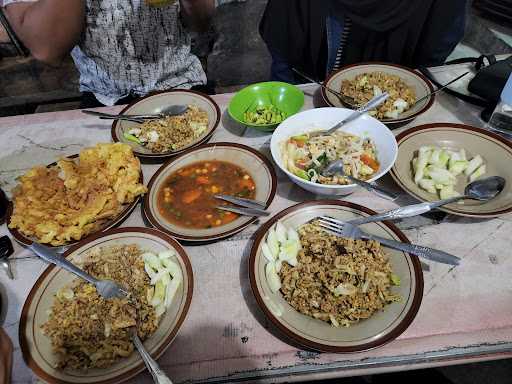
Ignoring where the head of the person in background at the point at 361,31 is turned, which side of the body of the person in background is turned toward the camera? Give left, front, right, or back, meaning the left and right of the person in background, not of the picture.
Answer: front

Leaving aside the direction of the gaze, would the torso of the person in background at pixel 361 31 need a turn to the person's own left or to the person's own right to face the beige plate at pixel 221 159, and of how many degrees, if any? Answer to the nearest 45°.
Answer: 0° — they already face it

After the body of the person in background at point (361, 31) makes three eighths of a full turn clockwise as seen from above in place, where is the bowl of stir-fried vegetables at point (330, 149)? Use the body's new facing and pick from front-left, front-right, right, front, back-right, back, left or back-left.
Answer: back-left

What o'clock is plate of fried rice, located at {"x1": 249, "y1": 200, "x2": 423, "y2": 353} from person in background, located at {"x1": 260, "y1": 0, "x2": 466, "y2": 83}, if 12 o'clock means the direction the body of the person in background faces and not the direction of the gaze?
The plate of fried rice is roughly at 12 o'clock from the person in background.

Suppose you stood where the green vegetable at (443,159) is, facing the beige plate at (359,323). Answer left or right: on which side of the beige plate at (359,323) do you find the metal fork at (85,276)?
right

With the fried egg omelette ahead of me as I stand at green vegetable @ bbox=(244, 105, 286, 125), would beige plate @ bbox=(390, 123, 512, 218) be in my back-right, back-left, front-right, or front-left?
back-left

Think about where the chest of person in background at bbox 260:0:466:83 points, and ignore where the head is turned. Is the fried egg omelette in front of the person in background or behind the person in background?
in front

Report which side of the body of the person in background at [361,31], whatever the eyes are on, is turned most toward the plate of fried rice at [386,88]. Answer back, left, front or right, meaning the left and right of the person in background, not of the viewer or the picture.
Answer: front

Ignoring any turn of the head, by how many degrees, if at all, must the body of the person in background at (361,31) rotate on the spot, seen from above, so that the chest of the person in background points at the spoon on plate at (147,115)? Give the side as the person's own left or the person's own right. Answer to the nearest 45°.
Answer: approximately 45° to the person's own right

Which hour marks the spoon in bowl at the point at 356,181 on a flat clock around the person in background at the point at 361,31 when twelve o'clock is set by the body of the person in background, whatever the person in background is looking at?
The spoon in bowl is roughly at 12 o'clock from the person in background.

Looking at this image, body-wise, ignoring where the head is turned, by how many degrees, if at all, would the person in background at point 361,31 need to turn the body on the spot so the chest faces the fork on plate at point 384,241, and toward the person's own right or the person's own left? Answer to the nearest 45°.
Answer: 0° — they already face it

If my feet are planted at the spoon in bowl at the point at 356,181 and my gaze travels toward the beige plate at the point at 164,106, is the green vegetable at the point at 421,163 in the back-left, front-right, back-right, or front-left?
back-right

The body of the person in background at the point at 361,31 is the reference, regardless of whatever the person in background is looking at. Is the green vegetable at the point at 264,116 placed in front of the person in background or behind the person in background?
in front

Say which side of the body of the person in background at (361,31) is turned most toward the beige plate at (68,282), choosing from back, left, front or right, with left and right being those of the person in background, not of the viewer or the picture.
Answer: front

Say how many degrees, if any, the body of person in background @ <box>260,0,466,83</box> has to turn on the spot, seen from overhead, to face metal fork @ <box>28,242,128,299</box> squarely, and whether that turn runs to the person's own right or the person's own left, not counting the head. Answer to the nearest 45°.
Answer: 0° — they already face it
